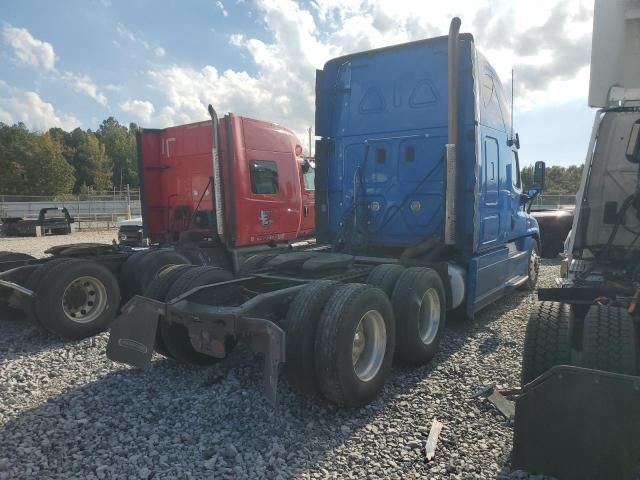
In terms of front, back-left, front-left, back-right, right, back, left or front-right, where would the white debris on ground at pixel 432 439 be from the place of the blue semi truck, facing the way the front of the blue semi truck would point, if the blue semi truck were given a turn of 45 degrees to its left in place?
back

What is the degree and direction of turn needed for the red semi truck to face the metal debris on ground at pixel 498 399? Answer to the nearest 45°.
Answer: approximately 135° to its right

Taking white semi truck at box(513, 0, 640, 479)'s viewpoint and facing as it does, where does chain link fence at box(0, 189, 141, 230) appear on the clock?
The chain link fence is roughly at 10 o'clock from the white semi truck.

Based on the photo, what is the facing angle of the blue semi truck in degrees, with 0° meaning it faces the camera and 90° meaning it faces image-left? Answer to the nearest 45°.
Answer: approximately 225°

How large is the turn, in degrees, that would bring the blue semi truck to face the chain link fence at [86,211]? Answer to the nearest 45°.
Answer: approximately 90° to its left

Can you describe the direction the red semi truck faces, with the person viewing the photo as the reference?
facing away from the viewer and to the right of the viewer

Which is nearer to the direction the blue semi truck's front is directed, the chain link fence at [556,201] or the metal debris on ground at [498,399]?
the chain link fence

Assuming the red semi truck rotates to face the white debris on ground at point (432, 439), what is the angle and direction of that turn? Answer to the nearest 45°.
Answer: approximately 135° to its right

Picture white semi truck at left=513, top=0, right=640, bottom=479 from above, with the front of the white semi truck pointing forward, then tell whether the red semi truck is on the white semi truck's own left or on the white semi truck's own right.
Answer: on the white semi truck's own left

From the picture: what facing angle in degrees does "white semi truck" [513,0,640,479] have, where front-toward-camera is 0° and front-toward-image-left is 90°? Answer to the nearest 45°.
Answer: approximately 180°

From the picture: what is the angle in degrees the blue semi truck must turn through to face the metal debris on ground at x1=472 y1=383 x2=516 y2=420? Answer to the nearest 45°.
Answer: approximately 135° to its right
